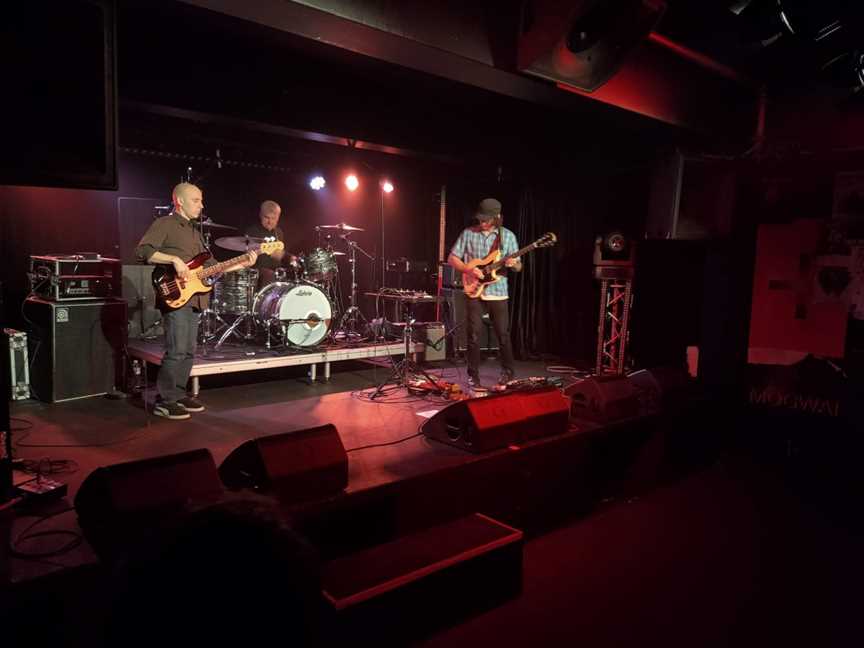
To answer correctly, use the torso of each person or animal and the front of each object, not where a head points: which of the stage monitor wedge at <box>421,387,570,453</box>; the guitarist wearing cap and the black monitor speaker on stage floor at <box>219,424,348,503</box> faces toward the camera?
the guitarist wearing cap

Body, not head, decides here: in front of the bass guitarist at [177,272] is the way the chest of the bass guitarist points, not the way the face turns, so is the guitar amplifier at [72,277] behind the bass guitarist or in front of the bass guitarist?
behind

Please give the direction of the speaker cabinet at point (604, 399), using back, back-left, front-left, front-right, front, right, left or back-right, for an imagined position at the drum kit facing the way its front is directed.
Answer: front

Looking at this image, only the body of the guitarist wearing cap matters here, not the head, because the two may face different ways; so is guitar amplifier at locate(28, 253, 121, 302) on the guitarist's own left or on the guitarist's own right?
on the guitarist's own right

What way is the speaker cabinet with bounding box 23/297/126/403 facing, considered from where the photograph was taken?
facing the viewer and to the right of the viewer

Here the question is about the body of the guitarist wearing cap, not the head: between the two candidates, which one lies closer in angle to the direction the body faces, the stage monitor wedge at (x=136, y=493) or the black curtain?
the stage monitor wedge

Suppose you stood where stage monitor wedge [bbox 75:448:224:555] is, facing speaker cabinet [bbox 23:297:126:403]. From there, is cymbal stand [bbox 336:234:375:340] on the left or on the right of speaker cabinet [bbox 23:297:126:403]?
right

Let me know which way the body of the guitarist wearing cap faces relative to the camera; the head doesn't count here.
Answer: toward the camera

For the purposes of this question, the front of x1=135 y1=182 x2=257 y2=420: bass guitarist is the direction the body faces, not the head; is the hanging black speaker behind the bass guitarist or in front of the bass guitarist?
in front
